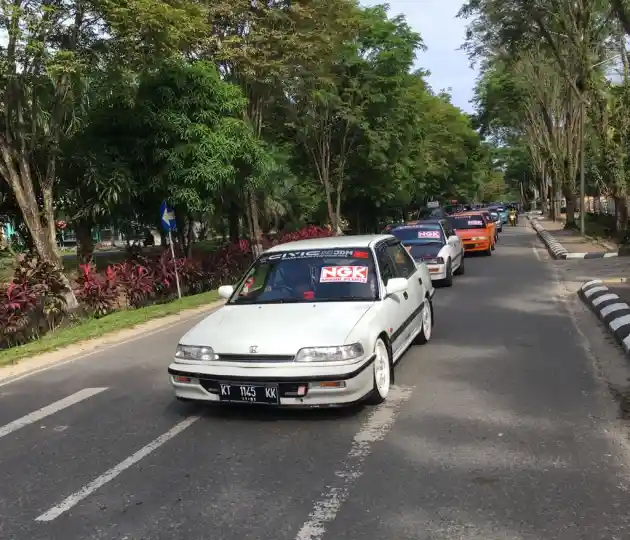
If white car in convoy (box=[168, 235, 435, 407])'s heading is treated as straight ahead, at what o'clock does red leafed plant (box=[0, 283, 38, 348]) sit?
The red leafed plant is roughly at 3 o'clock from the white car in convoy.

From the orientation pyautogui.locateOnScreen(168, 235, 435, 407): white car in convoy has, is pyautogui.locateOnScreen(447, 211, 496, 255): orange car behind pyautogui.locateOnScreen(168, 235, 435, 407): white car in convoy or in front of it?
behind

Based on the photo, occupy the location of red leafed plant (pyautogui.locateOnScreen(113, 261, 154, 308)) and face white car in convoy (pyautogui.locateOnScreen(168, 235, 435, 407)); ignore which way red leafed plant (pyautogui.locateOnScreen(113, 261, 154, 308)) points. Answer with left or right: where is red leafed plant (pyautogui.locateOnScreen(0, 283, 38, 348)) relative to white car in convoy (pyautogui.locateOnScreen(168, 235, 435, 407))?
right

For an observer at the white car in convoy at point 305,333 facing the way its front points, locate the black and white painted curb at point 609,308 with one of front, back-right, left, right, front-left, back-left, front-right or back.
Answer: back

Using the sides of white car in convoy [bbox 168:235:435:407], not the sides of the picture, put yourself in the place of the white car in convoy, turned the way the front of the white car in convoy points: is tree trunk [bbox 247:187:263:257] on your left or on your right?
on your right

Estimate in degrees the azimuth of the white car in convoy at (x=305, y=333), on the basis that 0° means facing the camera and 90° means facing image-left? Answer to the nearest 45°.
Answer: approximately 45°

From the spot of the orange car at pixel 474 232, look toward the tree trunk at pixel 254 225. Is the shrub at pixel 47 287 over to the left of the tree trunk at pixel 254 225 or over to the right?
left
